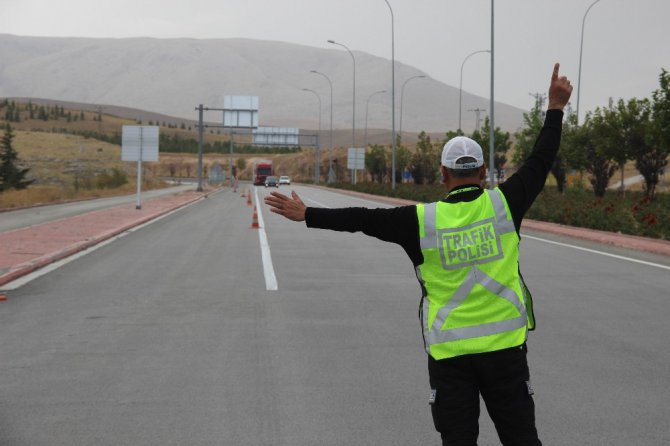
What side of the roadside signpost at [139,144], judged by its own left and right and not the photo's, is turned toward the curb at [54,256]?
back

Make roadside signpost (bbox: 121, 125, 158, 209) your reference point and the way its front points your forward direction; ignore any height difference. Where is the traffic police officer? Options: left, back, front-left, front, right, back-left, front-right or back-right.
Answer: back

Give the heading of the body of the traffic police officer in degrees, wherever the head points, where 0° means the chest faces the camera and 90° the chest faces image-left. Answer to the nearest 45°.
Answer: approximately 180°

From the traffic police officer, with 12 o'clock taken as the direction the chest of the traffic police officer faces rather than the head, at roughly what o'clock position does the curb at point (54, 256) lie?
The curb is roughly at 11 o'clock from the traffic police officer.
